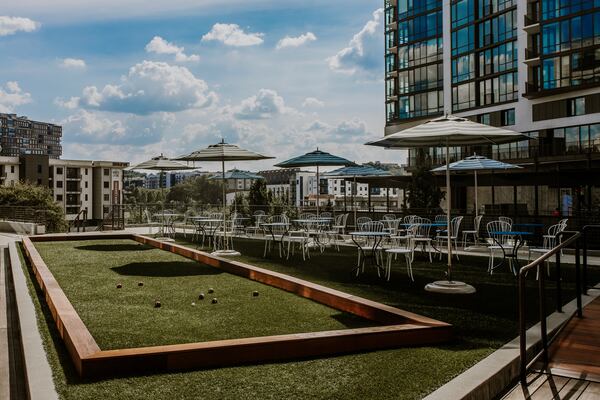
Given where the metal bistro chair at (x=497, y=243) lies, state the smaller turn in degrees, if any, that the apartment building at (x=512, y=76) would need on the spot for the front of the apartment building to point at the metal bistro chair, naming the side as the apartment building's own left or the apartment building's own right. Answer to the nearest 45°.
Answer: approximately 45° to the apartment building's own left

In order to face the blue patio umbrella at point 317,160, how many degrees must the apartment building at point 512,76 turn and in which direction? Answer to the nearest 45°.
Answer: approximately 45° to its left

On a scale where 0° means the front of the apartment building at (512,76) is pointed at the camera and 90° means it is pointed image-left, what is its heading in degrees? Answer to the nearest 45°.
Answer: approximately 45°

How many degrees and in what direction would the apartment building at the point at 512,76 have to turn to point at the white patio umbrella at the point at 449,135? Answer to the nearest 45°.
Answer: approximately 45° to its left

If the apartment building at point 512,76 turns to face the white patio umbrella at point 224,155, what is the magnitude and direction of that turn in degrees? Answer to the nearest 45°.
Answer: approximately 45° to its left

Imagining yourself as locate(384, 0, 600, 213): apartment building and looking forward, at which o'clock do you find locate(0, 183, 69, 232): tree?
The tree is roughly at 1 o'clock from the apartment building.
